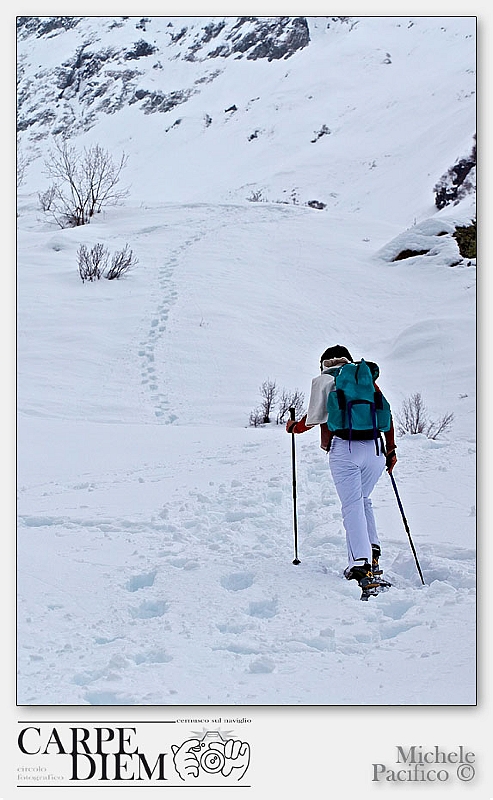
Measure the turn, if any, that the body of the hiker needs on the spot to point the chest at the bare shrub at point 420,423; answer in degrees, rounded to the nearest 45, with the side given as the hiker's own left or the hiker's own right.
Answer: approximately 45° to the hiker's own right

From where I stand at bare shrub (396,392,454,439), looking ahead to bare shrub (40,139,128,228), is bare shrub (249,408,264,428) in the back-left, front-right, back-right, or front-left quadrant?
front-left

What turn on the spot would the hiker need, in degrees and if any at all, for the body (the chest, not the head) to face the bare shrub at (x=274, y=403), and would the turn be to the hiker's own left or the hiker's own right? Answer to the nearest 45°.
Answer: approximately 45° to the hiker's own right

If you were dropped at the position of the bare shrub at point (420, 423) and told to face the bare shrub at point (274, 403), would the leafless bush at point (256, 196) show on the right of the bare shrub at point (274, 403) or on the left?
right

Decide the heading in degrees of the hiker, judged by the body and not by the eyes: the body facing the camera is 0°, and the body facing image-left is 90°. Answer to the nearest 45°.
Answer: approximately 135°

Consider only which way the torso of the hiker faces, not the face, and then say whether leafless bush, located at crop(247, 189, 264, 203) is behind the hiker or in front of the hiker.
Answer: in front

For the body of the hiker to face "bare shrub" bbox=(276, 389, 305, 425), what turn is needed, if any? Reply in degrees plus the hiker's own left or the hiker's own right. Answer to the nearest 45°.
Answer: approximately 45° to the hiker's own right

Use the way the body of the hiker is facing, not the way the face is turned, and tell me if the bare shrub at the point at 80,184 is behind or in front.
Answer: in front

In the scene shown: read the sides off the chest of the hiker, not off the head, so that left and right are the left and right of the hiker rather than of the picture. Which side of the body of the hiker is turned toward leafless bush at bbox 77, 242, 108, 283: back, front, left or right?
front

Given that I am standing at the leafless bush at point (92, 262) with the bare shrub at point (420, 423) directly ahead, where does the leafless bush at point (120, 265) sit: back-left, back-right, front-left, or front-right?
front-left

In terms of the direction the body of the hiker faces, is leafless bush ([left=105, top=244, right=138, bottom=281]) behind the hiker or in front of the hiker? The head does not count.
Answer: in front
